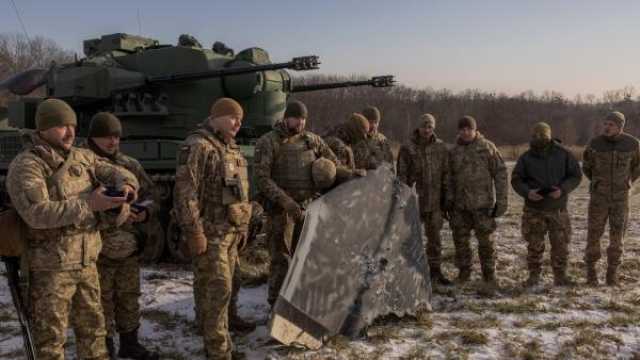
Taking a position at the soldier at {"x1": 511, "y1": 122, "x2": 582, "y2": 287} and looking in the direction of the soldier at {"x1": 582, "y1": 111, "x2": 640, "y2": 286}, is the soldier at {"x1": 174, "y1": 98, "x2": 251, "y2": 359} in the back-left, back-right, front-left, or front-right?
back-right

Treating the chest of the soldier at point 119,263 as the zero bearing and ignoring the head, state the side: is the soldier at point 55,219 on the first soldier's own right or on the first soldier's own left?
on the first soldier's own right

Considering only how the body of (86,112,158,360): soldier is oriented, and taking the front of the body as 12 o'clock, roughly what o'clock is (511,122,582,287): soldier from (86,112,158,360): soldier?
(511,122,582,287): soldier is roughly at 10 o'clock from (86,112,158,360): soldier.

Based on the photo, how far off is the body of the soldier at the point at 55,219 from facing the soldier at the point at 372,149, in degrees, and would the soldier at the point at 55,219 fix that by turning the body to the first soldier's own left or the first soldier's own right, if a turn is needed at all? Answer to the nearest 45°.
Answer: approximately 90° to the first soldier's own left

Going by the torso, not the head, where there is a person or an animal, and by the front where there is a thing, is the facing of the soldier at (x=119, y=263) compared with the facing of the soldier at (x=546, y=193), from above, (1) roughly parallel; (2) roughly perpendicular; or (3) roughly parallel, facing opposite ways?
roughly perpendicular

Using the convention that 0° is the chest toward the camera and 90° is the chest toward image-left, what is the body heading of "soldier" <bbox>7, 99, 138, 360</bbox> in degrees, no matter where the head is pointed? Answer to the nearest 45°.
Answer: approximately 315°

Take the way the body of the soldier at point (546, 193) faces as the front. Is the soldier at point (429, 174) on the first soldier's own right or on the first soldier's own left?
on the first soldier's own right

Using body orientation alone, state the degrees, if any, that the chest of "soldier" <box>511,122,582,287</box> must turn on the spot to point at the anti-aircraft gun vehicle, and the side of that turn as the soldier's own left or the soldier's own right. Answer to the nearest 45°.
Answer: approximately 90° to the soldier's own right

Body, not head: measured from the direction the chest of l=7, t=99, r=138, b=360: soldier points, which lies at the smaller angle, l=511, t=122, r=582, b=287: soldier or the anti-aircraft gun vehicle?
the soldier

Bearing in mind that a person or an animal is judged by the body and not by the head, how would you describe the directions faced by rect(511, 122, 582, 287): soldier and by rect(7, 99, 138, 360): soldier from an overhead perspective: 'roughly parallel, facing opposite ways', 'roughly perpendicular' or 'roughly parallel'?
roughly perpendicular

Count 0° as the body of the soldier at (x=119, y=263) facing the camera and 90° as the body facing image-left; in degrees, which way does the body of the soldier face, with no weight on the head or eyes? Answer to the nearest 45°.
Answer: approximately 315°
